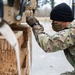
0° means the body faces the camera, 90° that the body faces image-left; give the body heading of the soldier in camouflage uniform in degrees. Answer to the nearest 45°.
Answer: approximately 90°
